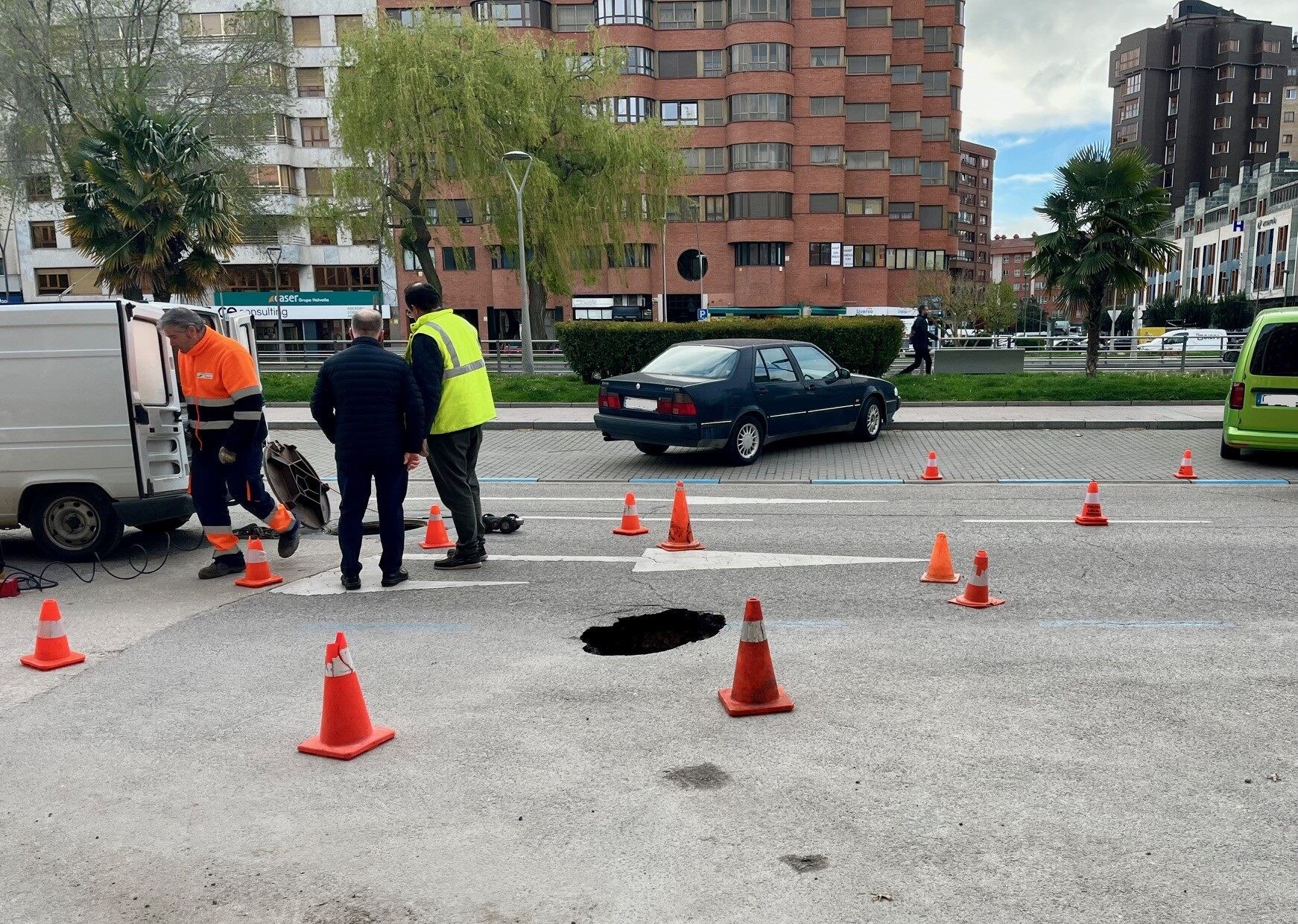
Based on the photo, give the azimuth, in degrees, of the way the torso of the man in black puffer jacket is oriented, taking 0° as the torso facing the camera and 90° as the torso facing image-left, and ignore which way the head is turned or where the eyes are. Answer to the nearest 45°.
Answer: approximately 180°

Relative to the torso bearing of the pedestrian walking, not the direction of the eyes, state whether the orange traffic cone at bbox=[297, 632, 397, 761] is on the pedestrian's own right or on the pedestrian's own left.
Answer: on the pedestrian's own right

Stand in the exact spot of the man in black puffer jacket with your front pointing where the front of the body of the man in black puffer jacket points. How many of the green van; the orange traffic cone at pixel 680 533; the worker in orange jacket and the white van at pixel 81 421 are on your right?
2

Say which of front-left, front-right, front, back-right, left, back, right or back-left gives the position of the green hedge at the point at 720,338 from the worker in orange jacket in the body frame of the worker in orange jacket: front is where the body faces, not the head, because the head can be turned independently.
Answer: back

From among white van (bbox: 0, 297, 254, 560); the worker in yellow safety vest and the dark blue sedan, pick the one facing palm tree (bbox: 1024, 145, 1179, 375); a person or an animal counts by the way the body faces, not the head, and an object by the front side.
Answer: the dark blue sedan

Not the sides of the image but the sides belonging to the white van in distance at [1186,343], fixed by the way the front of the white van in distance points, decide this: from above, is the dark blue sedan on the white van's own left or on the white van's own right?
on the white van's own left

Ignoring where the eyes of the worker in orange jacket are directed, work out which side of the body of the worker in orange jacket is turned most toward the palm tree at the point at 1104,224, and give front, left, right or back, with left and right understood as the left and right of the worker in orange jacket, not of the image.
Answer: back

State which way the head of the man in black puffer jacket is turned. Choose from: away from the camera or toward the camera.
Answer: away from the camera

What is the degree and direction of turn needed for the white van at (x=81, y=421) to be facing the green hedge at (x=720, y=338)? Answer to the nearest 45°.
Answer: approximately 90° to its right

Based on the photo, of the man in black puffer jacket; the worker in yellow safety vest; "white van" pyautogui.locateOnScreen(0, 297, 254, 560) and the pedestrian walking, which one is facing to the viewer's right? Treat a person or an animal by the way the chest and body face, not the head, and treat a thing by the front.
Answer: the pedestrian walking
